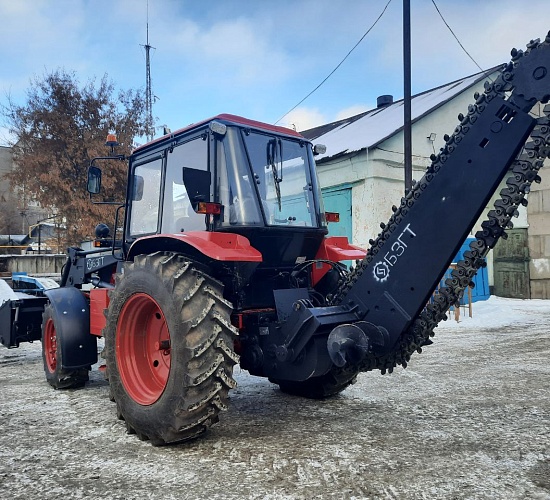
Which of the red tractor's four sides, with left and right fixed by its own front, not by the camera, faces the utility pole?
right

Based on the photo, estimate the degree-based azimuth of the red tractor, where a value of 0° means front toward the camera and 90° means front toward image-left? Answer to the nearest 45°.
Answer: approximately 135°

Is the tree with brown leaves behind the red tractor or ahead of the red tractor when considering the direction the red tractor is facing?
ahead

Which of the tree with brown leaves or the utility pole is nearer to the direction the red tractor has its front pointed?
the tree with brown leaves

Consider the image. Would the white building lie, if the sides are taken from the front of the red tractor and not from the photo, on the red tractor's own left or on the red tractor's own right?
on the red tractor's own right

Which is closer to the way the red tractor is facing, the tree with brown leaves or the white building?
the tree with brown leaves
